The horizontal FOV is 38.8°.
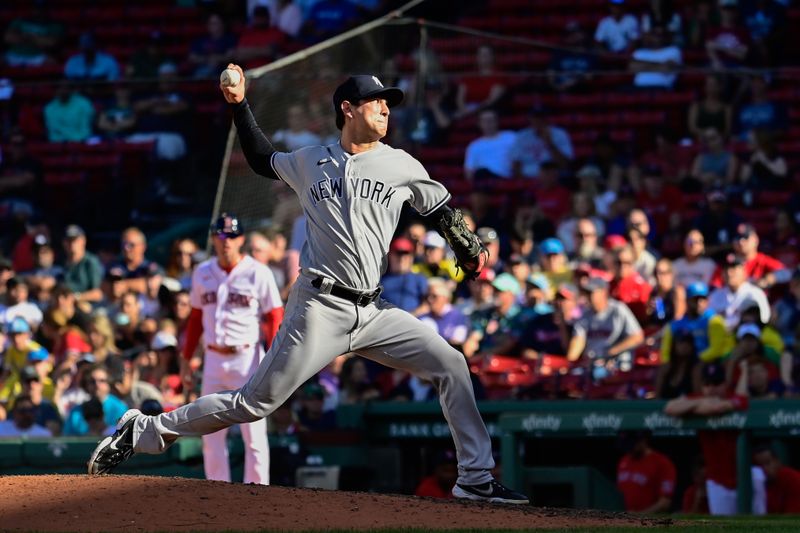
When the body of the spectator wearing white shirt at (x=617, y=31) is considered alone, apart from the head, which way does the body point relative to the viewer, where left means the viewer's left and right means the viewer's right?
facing the viewer

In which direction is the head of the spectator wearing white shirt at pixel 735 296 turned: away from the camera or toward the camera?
toward the camera

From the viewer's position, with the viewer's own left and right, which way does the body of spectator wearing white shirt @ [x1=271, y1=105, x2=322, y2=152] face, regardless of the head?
facing the viewer

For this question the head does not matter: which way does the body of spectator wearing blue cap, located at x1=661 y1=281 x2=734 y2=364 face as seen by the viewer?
toward the camera

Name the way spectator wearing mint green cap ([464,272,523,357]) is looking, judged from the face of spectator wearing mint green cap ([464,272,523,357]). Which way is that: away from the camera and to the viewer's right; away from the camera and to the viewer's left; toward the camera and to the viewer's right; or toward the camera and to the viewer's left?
toward the camera and to the viewer's left

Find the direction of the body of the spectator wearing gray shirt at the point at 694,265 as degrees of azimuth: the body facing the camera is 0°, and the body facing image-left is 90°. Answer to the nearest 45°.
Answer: approximately 0°

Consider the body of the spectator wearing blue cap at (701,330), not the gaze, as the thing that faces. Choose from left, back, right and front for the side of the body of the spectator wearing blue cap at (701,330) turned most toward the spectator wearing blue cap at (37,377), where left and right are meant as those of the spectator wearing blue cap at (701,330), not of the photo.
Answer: right

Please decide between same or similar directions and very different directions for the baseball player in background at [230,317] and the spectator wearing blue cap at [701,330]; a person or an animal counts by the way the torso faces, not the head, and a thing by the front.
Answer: same or similar directions

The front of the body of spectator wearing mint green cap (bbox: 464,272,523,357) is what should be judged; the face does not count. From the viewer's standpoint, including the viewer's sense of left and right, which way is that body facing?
facing the viewer and to the left of the viewer

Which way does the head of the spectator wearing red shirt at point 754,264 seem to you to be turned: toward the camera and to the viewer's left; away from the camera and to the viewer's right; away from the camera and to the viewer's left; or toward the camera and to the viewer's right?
toward the camera and to the viewer's left

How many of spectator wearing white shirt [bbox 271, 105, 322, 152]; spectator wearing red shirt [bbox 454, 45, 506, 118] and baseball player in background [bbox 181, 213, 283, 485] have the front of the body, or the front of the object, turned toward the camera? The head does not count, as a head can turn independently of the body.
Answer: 3

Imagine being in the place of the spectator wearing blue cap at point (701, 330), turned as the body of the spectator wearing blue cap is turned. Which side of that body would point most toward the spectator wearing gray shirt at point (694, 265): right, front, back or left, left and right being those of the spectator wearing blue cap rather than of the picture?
back

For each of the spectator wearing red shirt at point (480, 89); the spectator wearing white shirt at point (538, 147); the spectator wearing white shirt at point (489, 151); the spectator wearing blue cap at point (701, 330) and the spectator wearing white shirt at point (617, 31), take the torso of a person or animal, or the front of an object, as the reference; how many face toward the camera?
5

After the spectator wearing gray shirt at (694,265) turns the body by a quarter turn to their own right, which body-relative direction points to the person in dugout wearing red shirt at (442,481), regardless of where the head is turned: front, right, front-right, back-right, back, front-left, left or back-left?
front-left

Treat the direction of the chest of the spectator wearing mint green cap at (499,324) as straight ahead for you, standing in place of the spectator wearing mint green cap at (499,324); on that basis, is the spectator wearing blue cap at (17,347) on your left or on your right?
on your right

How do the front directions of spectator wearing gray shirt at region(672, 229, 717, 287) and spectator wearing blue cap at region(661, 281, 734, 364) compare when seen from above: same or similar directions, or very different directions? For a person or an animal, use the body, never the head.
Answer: same or similar directions

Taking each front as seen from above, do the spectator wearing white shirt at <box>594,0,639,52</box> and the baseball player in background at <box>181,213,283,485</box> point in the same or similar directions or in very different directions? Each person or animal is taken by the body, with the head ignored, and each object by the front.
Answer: same or similar directions

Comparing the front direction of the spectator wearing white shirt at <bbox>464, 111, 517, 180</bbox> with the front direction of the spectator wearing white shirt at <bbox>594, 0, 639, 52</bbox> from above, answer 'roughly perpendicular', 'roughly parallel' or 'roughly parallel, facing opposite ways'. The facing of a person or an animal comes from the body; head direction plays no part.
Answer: roughly parallel
